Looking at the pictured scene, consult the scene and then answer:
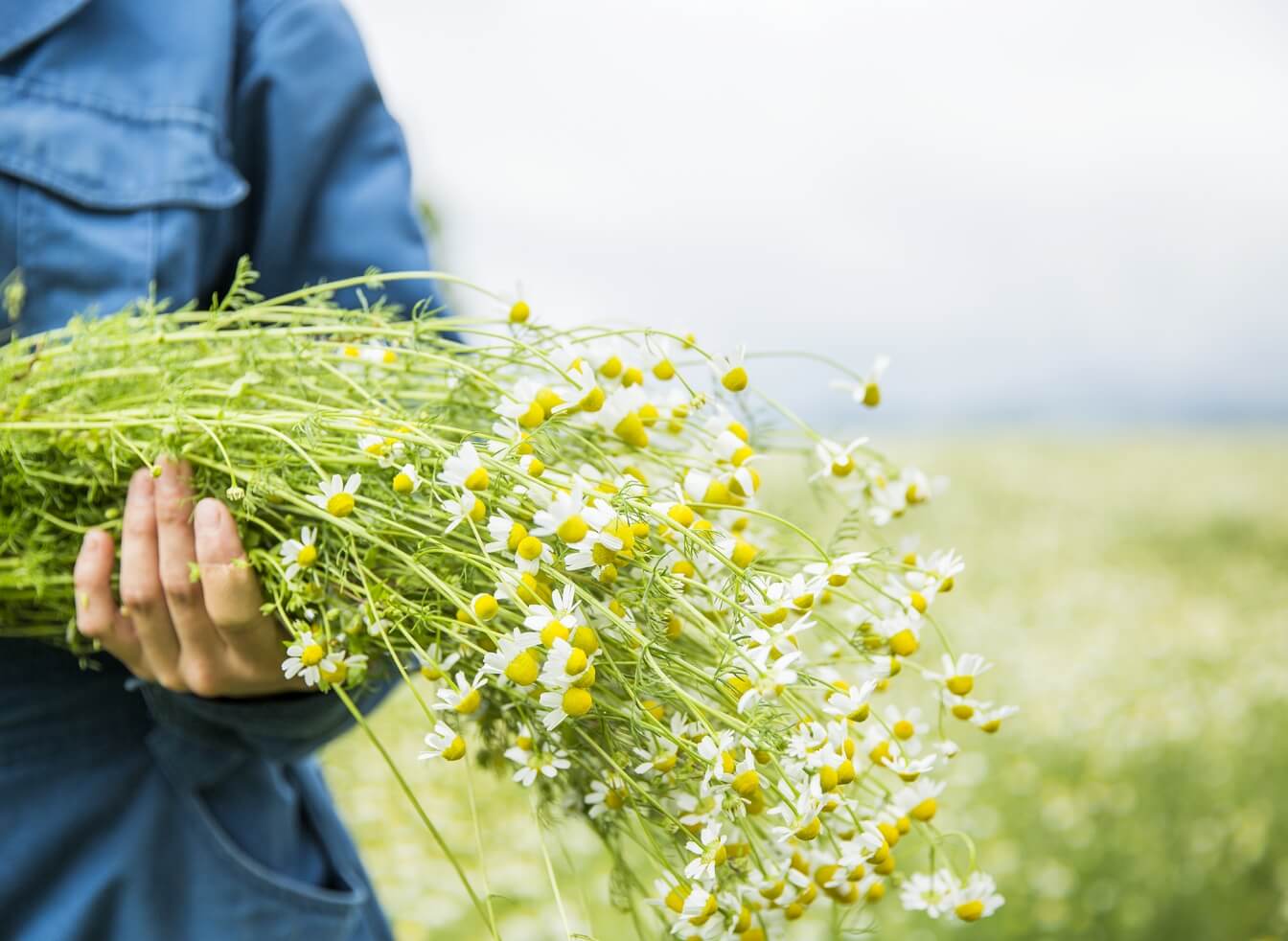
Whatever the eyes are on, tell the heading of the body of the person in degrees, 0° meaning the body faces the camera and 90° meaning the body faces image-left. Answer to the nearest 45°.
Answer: approximately 0°
